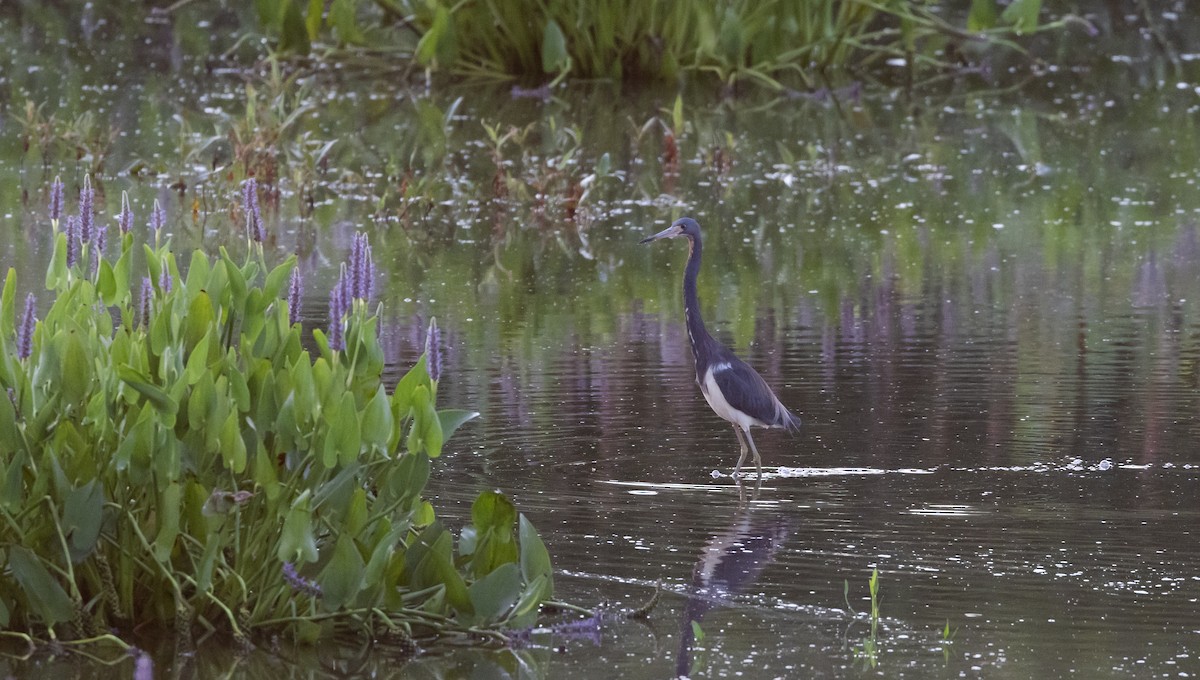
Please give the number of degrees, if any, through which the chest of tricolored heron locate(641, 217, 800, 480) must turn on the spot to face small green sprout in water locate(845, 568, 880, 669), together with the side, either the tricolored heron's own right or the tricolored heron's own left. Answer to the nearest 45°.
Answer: approximately 90° to the tricolored heron's own left

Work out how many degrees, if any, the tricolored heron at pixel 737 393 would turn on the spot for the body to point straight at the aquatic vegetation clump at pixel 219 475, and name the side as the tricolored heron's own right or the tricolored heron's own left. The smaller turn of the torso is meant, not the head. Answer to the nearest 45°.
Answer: approximately 45° to the tricolored heron's own left

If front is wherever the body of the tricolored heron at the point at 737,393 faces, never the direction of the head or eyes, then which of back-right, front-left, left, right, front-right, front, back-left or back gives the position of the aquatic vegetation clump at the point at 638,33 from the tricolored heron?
right

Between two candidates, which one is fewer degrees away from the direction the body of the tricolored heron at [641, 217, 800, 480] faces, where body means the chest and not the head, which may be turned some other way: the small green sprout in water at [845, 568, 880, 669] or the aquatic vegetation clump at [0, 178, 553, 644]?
the aquatic vegetation clump

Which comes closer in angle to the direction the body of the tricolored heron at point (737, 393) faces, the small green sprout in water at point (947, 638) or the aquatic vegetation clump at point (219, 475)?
the aquatic vegetation clump

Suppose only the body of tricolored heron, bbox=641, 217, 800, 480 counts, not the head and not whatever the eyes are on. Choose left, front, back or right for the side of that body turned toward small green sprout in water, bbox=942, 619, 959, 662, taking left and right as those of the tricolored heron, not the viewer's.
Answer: left

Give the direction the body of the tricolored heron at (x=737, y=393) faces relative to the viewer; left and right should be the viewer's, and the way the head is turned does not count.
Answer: facing to the left of the viewer
